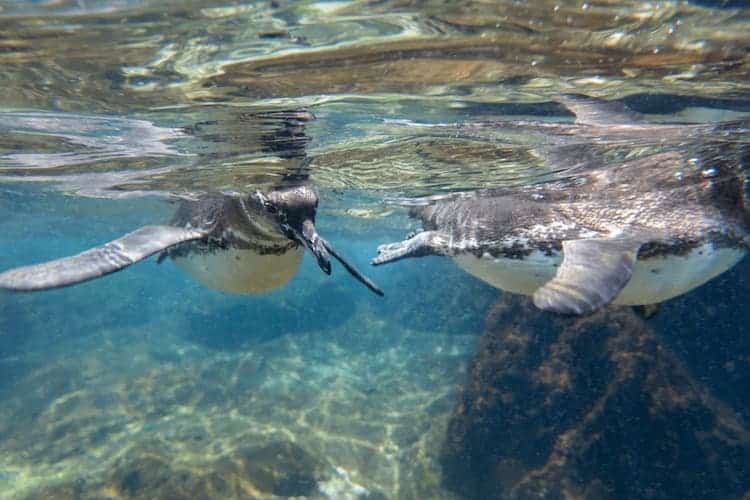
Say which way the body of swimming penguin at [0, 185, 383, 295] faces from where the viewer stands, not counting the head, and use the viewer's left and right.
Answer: facing the viewer and to the right of the viewer

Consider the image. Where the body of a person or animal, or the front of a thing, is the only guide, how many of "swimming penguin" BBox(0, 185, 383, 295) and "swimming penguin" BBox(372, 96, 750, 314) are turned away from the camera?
0
